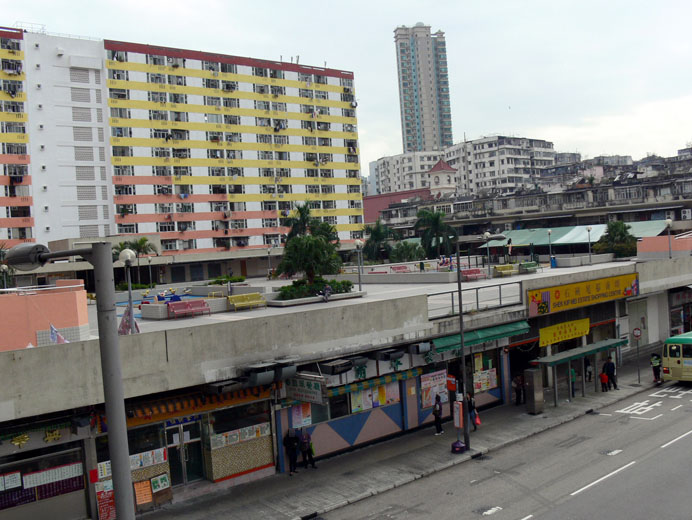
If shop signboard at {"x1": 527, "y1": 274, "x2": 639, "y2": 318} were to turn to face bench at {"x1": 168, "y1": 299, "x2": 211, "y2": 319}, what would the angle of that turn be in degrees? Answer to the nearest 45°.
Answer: approximately 90° to its right

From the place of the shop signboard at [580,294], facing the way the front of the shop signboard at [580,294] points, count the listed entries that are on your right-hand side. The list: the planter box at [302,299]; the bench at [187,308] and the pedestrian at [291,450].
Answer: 3

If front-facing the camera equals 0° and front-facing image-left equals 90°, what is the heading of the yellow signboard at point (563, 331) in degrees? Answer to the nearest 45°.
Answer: approximately 315°

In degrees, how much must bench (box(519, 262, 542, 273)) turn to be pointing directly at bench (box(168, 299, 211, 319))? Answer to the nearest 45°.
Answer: approximately 90° to its right

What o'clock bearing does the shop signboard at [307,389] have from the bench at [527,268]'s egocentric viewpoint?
The shop signboard is roughly at 2 o'clock from the bench.

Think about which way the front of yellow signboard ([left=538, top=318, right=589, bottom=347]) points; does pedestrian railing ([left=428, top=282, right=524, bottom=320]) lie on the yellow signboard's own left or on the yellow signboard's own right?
on the yellow signboard's own right

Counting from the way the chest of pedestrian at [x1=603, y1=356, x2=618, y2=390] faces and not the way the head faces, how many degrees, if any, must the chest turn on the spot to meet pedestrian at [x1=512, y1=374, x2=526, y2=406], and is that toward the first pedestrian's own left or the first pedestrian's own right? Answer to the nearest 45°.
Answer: approximately 90° to the first pedestrian's own right

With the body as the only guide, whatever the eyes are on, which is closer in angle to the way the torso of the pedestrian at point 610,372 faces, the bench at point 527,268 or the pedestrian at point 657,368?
the pedestrian

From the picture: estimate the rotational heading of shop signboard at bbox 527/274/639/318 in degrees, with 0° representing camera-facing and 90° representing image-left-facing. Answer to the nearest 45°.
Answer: approximately 315°

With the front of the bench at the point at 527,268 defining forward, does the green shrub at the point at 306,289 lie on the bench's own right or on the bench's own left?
on the bench's own right

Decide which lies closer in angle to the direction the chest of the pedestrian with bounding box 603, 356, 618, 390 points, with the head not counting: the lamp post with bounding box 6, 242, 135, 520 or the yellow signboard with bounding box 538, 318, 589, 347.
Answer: the lamp post

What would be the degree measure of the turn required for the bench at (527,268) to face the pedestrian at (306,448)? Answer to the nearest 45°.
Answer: approximately 45° to its right
